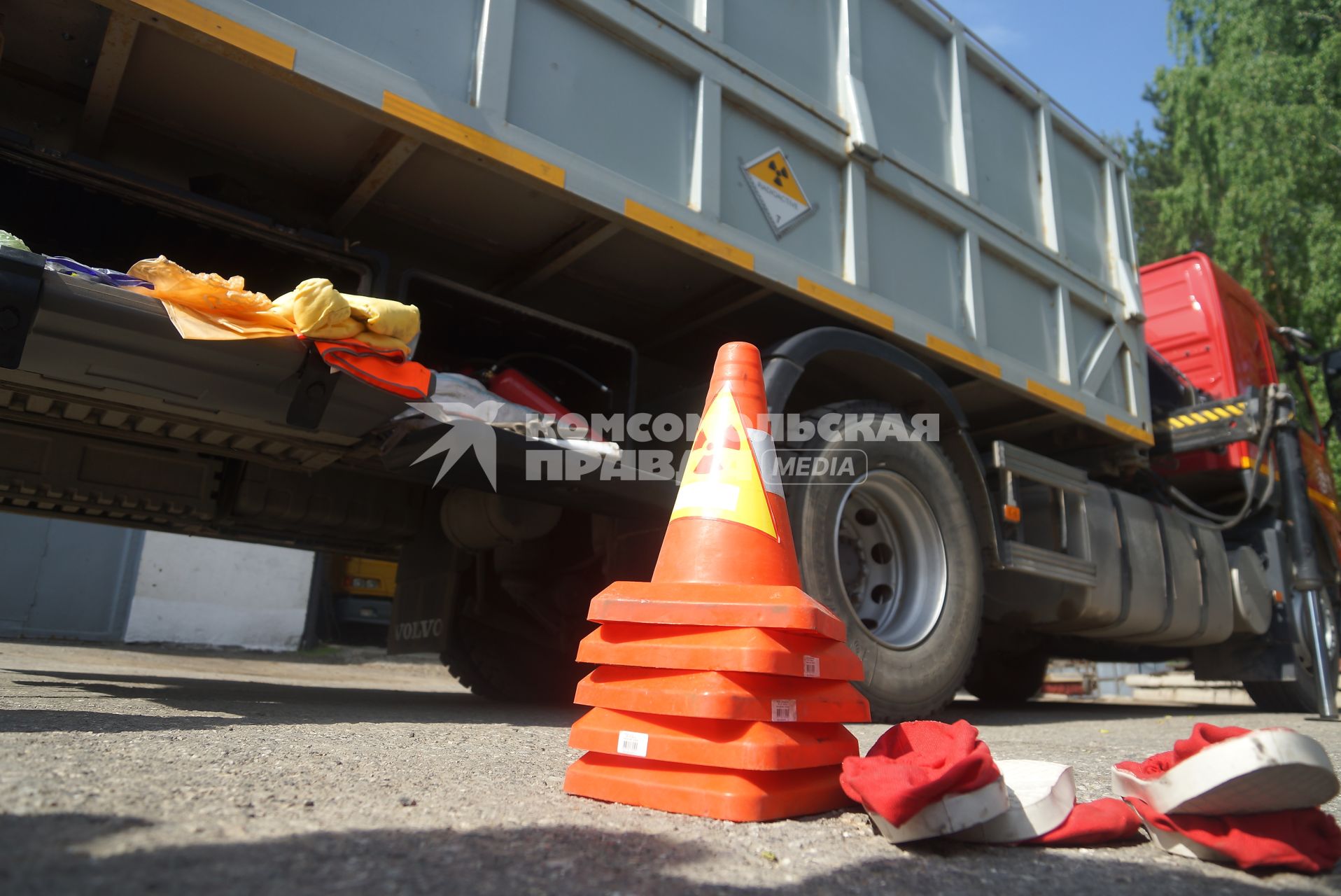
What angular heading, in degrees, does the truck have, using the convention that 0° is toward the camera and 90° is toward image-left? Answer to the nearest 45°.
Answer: approximately 225°

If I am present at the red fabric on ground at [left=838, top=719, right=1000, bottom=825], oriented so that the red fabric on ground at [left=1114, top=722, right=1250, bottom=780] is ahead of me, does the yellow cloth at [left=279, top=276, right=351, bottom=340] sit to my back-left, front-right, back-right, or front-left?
back-left

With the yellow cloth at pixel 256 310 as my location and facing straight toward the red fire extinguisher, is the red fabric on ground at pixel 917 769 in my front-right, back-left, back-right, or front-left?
front-right

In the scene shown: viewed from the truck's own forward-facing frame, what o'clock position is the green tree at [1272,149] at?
The green tree is roughly at 12 o'clock from the truck.

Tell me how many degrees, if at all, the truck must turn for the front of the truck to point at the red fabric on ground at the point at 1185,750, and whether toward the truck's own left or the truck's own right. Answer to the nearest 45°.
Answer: approximately 90° to the truck's own right

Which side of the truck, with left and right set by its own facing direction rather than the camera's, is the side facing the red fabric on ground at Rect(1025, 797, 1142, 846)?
right

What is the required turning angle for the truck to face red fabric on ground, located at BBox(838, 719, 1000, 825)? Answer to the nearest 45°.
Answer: approximately 90° to its right

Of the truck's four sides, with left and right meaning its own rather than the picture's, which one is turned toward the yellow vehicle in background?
left

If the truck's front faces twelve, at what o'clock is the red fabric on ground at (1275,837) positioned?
The red fabric on ground is roughly at 3 o'clock from the truck.
